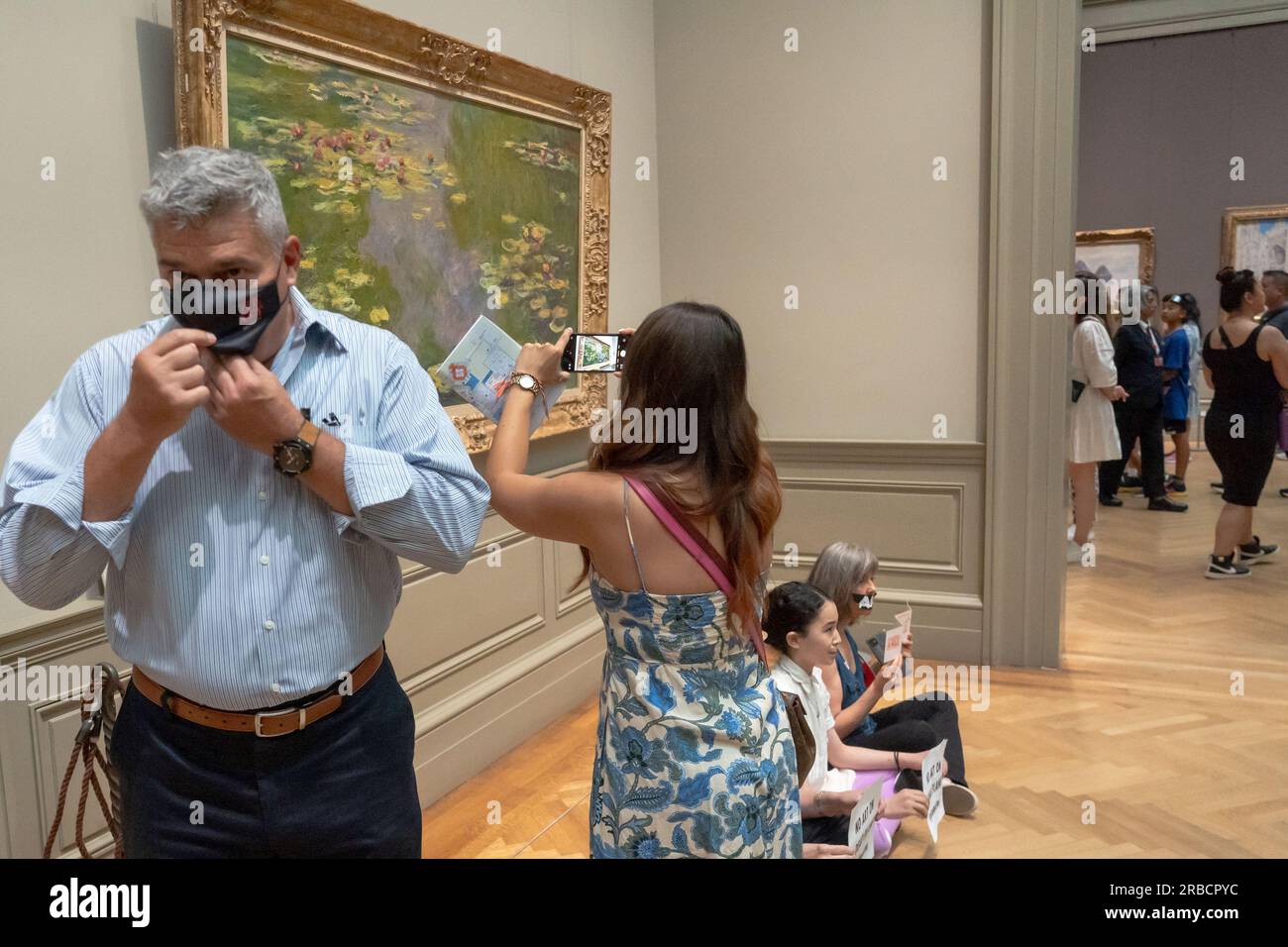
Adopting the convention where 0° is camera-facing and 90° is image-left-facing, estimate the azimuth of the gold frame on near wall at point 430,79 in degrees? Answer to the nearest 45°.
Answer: approximately 315°

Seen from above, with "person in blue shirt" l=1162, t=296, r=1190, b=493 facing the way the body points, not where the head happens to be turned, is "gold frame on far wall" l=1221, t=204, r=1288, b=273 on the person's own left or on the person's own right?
on the person's own right

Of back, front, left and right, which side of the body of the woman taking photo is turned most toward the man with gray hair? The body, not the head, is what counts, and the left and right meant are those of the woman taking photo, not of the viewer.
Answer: left

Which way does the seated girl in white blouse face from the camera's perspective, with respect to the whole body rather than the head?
to the viewer's right

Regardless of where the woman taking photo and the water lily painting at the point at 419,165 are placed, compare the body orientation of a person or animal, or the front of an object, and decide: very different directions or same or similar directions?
very different directions

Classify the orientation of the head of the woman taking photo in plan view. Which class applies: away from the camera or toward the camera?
away from the camera

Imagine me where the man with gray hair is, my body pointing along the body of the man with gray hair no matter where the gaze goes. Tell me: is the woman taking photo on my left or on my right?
on my left

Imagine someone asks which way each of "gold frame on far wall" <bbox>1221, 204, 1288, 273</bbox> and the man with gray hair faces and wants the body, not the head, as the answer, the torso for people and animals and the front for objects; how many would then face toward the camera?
2

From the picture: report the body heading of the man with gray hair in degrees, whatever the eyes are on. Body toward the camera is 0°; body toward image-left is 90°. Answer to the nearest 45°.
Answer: approximately 0°

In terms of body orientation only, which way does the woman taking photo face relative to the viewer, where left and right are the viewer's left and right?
facing away from the viewer and to the left of the viewer

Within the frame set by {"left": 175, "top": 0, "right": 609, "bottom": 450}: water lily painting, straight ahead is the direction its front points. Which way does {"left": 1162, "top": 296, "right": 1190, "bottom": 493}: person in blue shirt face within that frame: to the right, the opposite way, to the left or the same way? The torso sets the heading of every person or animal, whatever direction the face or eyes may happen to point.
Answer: the opposite way
